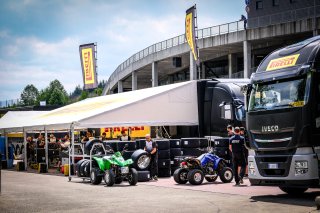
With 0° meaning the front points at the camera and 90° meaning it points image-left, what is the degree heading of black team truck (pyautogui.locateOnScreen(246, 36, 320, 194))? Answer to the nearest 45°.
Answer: approximately 45°

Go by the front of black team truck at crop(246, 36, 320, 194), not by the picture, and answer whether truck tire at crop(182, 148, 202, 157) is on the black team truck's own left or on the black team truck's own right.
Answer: on the black team truck's own right

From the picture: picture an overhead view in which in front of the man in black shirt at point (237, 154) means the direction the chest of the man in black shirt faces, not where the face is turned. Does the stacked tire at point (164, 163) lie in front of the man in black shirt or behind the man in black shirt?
in front
